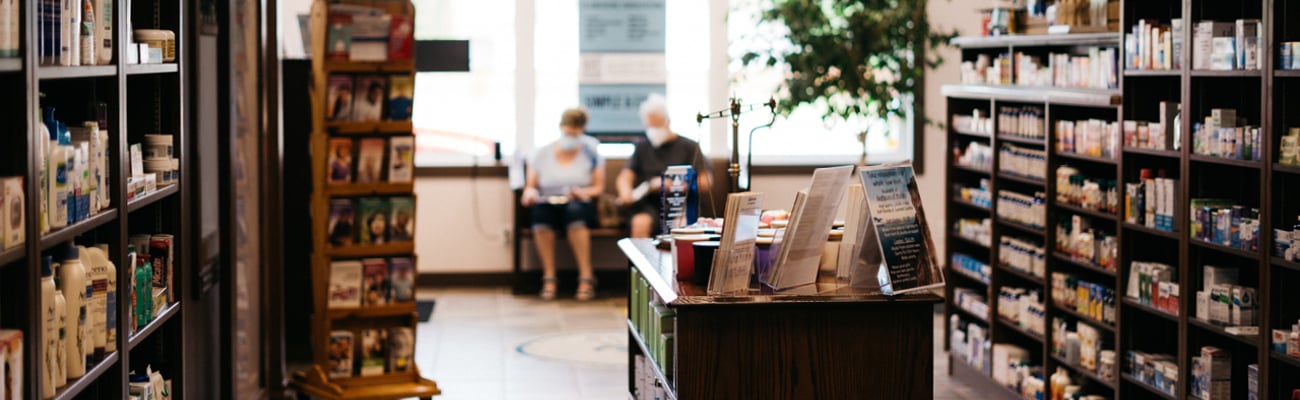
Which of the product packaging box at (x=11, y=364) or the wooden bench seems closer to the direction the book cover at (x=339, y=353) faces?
the product packaging box

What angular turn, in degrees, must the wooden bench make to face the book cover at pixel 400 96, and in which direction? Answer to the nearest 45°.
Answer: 0° — it already faces it

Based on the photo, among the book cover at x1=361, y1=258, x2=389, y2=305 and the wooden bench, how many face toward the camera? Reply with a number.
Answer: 2

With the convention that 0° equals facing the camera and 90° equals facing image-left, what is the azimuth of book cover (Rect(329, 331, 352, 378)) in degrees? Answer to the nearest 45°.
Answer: approximately 0°

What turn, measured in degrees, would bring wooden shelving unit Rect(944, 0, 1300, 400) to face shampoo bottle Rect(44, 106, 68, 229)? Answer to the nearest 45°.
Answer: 0° — it already faces it

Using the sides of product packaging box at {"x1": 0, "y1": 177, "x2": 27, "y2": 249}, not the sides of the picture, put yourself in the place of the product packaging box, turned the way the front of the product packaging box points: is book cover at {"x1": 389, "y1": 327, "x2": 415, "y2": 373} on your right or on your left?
on your left
